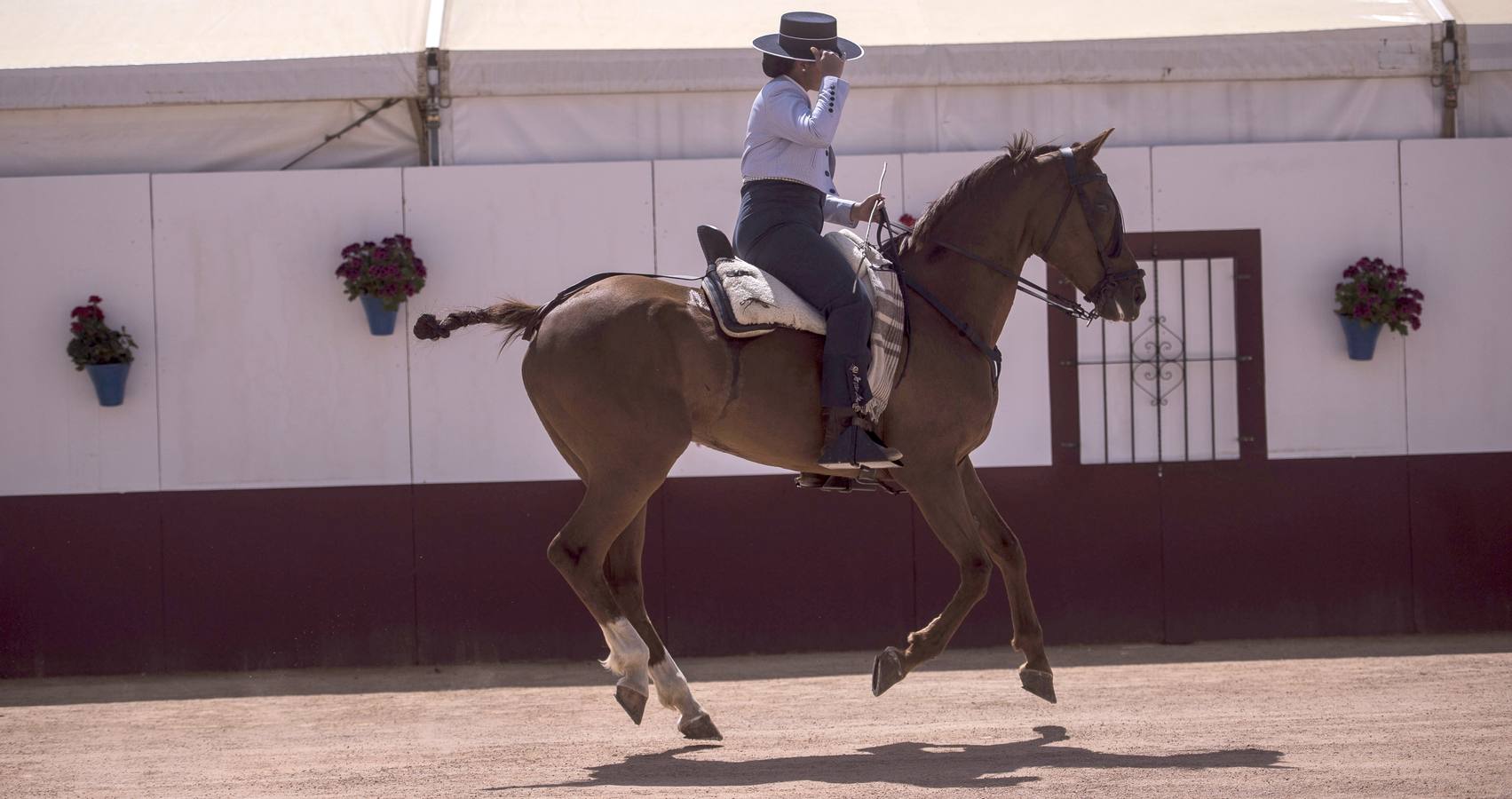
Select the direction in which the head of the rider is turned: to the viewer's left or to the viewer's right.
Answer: to the viewer's right

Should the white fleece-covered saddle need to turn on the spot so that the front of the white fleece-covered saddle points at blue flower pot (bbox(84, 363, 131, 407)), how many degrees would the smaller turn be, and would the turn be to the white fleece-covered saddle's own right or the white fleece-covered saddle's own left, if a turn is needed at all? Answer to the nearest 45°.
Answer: approximately 135° to the white fleece-covered saddle's own left

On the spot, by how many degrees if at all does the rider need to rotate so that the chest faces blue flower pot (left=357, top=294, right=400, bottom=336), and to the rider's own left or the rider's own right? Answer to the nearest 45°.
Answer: approximately 135° to the rider's own left

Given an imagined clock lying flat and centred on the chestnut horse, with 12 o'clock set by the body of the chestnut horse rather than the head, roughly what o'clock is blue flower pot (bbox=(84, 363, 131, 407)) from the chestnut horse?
The blue flower pot is roughly at 7 o'clock from the chestnut horse.

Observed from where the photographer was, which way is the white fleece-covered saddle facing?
facing to the right of the viewer

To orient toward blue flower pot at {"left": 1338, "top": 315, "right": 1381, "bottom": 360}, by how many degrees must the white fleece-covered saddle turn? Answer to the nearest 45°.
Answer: approximately 45° to its left

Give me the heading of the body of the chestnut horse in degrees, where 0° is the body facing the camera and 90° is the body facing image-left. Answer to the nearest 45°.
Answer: approximately 270°

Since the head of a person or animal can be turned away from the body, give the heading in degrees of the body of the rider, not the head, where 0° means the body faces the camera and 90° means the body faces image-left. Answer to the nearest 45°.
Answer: approximately 270°

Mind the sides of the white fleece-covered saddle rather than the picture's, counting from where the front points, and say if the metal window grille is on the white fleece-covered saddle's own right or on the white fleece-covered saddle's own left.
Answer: on the white fleece-covered saddle's own left
